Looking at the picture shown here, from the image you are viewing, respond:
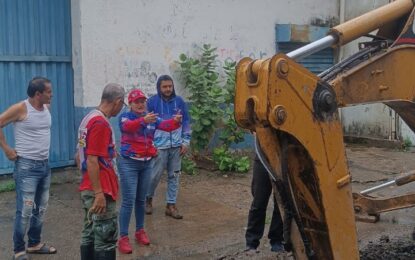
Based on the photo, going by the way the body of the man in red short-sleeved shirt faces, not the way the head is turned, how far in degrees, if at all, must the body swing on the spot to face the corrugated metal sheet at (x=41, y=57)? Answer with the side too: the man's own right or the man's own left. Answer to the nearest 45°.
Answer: approximately 90° to the man's own left

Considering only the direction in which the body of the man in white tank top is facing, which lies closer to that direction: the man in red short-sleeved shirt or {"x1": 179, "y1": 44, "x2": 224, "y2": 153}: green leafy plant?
the man in red short-sleeved shirt

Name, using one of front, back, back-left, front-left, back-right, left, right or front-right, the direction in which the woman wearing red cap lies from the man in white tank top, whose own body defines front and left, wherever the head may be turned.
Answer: front-left

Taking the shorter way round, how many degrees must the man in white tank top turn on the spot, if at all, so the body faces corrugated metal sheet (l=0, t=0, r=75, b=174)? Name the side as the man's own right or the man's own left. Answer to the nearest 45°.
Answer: approximately 135° to the man's own left

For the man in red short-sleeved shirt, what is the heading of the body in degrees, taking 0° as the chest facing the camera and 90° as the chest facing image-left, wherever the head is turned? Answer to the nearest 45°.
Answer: approximately 270°

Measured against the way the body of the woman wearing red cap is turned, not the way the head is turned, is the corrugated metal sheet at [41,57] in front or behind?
behind

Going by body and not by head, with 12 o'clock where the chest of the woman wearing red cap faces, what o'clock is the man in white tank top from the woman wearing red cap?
The man in white tank top is roughly at 4 o'clock from the woman wearing red cap.

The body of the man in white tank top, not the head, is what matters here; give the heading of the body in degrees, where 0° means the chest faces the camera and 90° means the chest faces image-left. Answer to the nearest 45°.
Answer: approximately 315°

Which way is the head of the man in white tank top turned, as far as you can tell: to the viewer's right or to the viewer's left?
to the viewer's right

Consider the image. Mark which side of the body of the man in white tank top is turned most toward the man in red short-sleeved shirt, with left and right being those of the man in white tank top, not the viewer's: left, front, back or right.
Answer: front

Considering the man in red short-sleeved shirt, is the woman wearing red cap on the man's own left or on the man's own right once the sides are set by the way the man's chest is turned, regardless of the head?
on the man's own left

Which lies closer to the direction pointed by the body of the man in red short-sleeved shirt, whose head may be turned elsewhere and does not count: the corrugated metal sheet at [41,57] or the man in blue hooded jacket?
the man in blue hooded jacket
